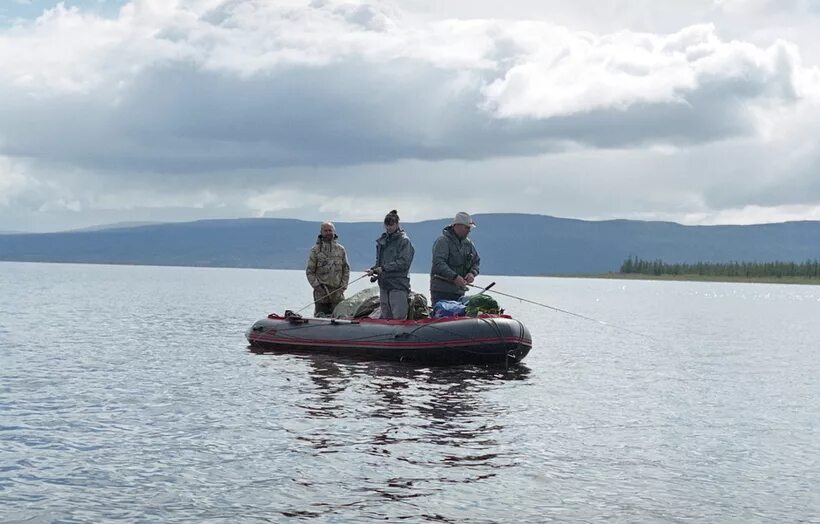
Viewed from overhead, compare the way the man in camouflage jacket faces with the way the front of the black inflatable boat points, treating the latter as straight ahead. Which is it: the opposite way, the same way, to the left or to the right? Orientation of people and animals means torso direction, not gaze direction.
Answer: to the right

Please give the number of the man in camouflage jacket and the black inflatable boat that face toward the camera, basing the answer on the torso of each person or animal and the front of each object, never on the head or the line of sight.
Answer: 1

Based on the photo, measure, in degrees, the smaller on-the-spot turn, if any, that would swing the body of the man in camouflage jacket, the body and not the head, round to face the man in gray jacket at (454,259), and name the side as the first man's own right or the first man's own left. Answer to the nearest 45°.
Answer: approximately 45° to the first man's own left

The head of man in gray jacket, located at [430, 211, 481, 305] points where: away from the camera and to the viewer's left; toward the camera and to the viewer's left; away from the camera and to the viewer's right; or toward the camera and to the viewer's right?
toward the camera and to the viewer's right

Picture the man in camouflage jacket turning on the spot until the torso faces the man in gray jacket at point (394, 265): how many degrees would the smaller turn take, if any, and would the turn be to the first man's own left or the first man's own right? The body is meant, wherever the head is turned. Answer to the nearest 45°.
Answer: approximately 45° to the first man's own left

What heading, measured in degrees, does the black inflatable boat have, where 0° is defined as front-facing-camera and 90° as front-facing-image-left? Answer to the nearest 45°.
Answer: approximately 270°

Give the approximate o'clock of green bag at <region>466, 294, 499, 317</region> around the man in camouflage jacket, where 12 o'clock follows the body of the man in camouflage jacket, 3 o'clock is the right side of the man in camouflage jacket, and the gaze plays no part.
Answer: The green bag is roughly at 10 o'clock from the man in camouflage jacket.
